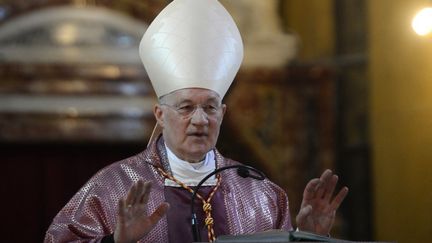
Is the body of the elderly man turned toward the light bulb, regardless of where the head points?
no

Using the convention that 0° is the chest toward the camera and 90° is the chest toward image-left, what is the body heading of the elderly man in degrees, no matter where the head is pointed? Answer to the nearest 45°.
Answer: approximately 315°
